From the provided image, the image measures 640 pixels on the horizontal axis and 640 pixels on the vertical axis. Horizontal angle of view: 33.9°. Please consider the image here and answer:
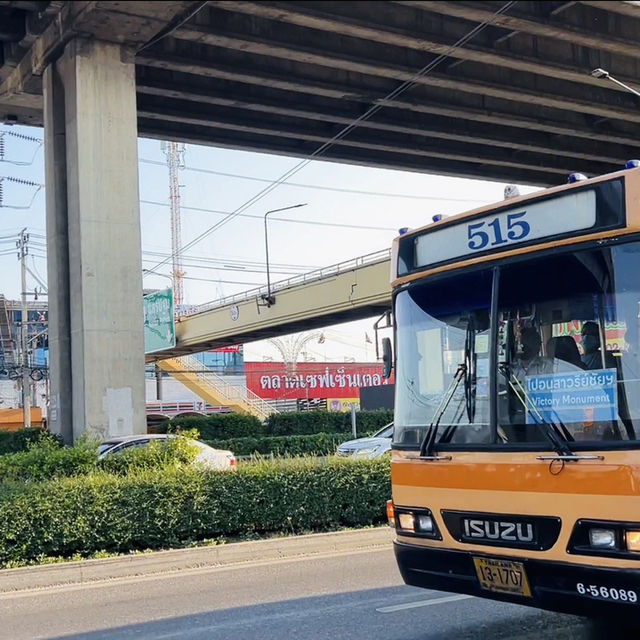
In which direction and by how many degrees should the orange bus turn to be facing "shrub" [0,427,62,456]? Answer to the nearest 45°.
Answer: approximately 90° to its right

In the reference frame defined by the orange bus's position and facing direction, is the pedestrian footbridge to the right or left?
on its right

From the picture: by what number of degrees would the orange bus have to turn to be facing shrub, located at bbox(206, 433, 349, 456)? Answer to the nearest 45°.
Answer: approximately 135° to its right

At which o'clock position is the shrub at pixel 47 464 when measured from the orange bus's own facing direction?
The shrub is roughly at 3 o'clock from the orange bus.

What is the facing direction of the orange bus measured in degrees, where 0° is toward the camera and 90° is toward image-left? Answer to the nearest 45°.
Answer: approximately 45°

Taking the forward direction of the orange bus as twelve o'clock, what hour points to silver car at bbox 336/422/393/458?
The silver car is roughly at 4 o'clock from the orange bus.

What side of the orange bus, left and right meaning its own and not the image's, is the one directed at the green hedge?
right

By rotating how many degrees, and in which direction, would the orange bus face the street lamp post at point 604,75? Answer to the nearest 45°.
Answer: approximately 135° to its right
